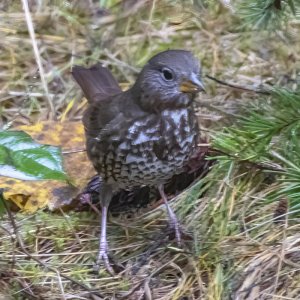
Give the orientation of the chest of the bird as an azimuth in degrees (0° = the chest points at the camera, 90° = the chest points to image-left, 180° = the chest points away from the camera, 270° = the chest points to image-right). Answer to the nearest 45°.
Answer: approximately 315°

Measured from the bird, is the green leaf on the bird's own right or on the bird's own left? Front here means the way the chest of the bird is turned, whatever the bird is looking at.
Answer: on the bird's own right

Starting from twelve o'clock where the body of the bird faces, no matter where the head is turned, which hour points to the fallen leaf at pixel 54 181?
The fallen leaf is roughly at 6 o'clock from the bird.
